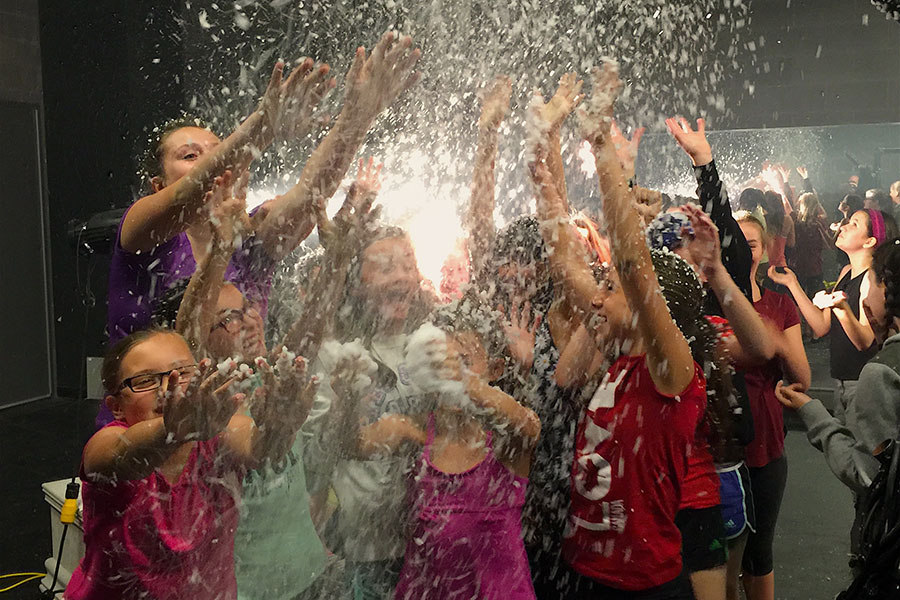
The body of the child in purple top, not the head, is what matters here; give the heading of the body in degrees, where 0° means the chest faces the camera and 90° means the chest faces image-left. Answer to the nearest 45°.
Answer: approximately 315°

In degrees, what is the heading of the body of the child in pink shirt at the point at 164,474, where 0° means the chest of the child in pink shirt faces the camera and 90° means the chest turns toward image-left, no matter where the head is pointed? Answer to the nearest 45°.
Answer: approximately 315°
